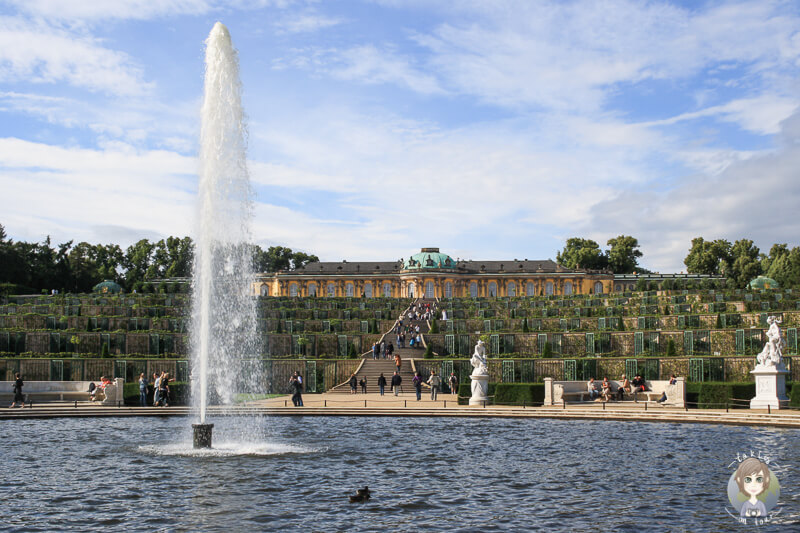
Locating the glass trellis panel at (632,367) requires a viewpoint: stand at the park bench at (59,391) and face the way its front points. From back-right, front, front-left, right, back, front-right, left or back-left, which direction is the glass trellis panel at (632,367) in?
left

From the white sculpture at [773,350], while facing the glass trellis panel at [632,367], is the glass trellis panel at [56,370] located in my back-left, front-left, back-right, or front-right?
front-left

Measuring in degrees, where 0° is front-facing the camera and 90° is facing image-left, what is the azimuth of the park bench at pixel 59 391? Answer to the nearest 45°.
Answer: approximately 0°

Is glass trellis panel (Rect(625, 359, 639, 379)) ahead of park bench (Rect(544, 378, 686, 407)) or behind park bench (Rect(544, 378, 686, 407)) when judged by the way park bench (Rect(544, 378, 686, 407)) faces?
behind

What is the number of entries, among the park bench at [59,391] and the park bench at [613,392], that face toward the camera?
2

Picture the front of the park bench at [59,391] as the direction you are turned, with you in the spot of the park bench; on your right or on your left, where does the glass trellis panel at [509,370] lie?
on your left

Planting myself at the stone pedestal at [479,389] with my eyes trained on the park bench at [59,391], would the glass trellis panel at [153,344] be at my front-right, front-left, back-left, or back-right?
front-right

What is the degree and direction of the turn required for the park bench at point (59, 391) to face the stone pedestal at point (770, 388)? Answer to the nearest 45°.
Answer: approximately 45° to its left

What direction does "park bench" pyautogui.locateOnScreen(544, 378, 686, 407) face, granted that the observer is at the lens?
facing the viewer

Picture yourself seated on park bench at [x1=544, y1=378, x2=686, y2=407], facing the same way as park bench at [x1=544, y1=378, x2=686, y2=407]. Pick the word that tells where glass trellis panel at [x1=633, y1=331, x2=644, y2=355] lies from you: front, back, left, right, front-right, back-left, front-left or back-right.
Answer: back
